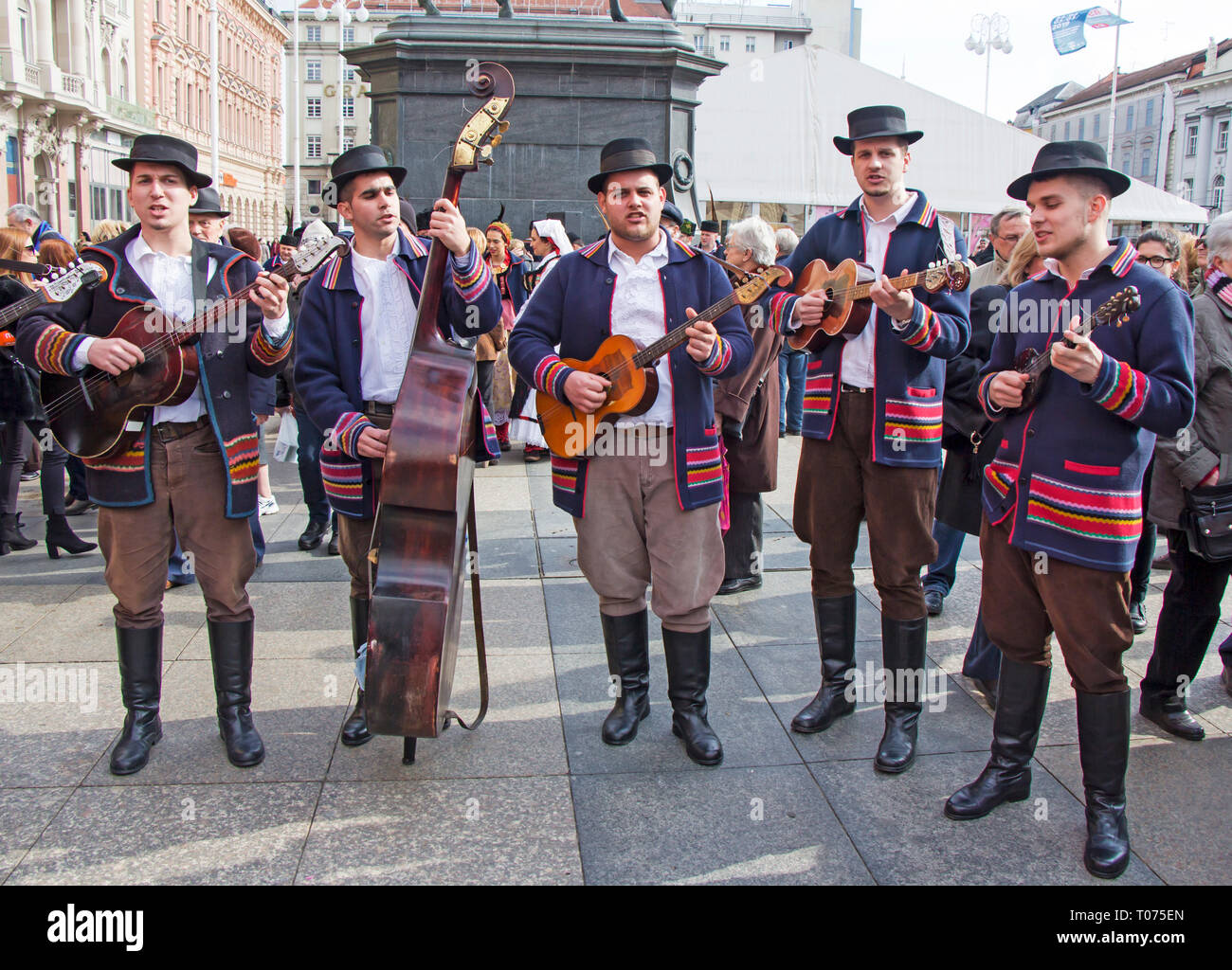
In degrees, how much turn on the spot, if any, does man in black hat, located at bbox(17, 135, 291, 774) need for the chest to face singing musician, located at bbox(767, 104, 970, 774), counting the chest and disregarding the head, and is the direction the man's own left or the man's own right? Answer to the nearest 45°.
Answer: approximately 90° to the man's own left

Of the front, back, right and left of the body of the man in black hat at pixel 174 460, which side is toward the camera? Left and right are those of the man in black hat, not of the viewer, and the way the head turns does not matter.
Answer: front

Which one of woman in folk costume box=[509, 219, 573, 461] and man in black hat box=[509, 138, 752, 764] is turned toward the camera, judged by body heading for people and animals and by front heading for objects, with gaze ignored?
the man in black hat

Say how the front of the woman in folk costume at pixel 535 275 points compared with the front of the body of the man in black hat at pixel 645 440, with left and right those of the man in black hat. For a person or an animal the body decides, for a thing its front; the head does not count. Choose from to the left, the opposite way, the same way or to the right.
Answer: to the right

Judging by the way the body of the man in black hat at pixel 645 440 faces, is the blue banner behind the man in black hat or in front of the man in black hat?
behind

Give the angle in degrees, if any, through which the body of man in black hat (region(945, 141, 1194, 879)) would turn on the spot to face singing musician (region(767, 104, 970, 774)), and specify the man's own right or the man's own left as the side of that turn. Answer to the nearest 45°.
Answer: approximately 90° to the man's own right

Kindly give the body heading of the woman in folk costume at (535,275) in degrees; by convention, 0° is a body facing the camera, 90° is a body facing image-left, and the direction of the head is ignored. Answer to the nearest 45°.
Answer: approximately 90°

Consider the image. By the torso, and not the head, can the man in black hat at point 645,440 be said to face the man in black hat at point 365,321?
no

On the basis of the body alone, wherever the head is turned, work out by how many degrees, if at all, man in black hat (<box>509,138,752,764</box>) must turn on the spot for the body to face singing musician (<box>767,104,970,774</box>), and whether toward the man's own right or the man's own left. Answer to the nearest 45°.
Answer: approximately 90° to the man's own left

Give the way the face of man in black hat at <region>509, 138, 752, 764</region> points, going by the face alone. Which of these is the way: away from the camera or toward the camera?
toward the camera

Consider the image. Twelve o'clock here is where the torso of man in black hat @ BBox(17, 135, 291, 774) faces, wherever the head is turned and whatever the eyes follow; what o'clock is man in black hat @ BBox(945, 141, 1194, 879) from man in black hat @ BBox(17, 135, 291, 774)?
man in black hat @ BBox(945, 141, 1194, 879) is roughly at 10 o'clock from man in black hat @ BBox(17, 135, 291, 774).

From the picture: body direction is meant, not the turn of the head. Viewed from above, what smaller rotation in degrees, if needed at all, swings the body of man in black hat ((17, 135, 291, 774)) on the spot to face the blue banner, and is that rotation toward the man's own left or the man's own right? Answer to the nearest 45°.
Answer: approximately 135° to the man's own left

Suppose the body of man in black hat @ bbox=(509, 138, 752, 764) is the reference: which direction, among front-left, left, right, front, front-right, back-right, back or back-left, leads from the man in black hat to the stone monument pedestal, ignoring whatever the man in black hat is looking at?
back

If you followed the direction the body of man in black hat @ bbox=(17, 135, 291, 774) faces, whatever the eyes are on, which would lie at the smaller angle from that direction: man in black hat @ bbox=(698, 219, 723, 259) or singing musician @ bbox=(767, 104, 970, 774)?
the singing musician

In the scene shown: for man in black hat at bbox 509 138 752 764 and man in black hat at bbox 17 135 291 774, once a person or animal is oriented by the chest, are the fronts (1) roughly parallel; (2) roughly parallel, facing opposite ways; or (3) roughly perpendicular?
roughly parallel

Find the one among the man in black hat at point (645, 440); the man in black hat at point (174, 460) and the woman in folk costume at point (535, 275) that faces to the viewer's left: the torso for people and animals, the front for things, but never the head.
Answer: the woman in folk costume

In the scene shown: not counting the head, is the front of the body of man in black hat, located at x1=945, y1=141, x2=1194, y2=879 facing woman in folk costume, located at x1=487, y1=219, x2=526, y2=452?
no
